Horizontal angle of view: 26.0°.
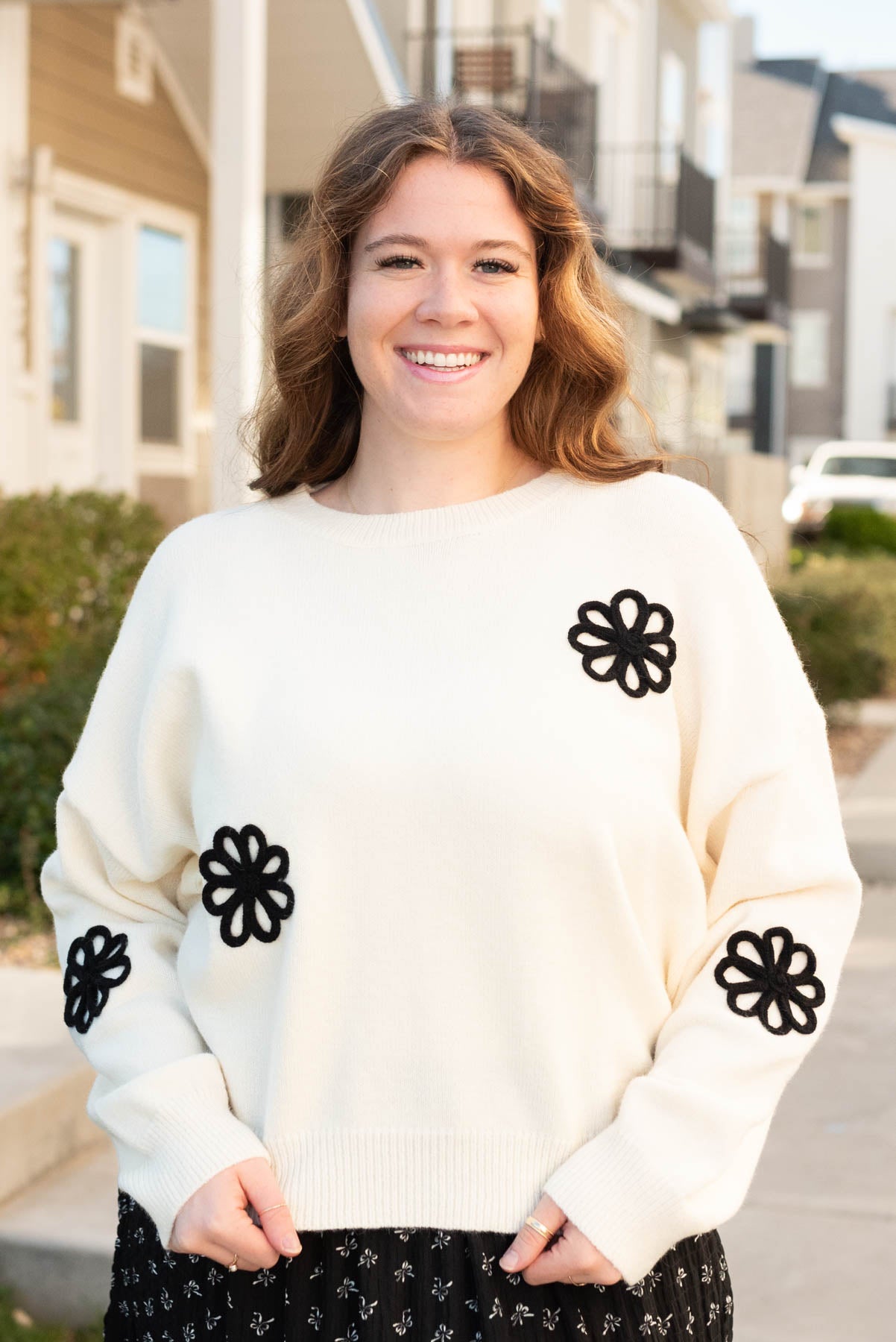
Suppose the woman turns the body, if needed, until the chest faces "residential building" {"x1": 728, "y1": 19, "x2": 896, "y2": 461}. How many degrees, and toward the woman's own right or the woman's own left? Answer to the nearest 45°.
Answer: approximately 180°

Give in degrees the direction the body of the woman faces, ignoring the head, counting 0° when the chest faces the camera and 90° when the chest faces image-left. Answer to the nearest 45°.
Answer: approximately 0°

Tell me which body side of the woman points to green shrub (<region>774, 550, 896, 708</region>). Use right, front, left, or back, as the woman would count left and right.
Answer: back

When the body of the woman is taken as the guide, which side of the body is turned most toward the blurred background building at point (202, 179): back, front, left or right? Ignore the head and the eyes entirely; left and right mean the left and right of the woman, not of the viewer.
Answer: back

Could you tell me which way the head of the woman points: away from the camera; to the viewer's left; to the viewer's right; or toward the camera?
toward the camera

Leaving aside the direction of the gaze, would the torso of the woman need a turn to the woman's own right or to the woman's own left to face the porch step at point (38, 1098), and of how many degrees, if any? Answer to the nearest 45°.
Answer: approximately 135° to the woman's own right

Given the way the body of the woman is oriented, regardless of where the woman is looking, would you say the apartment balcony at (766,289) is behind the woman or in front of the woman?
behind

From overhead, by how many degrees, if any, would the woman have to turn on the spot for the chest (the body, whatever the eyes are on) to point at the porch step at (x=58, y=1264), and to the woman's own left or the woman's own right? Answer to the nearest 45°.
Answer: approximately 135° to the woman's own right

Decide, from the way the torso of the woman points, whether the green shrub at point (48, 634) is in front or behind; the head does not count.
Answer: behind
